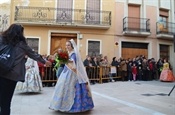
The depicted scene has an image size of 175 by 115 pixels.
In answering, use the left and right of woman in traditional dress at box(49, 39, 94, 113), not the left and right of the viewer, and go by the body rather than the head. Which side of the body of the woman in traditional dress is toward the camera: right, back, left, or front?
left

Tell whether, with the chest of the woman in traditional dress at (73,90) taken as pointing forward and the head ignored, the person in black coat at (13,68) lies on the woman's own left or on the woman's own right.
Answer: on the woman's own left

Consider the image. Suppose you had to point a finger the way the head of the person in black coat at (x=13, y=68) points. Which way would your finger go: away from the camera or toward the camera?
away from the camera
